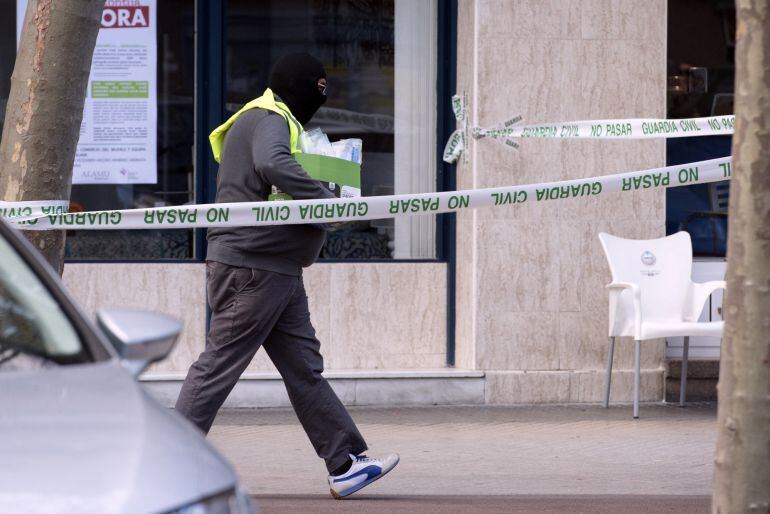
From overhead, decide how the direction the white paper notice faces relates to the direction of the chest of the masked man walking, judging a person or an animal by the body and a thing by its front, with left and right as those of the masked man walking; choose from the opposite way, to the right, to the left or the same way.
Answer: to the right

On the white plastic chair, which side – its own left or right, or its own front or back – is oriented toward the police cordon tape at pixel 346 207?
right

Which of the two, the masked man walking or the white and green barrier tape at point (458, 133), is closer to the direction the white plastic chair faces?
the masked man walking

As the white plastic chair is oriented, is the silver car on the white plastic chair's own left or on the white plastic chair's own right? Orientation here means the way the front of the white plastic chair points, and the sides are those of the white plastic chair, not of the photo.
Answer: on the white plastic chair's own right

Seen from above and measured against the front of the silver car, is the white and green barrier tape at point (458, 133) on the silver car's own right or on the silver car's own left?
on the silver car's own left

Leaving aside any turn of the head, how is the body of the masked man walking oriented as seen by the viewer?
to the viewer's right

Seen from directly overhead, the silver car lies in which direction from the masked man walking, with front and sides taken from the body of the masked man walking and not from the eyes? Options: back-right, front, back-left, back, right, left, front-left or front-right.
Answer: right

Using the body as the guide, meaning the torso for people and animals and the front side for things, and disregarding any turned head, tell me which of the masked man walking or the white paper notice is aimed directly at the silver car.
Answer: the white paper notice

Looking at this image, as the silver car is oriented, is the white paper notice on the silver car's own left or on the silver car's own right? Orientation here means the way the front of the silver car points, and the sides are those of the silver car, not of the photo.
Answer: on the silver car's own left

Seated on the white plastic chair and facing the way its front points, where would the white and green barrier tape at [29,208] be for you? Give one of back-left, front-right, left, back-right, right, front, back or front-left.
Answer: right

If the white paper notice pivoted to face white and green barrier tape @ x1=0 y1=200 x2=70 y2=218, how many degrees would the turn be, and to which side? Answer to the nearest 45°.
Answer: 0° — it already faces it

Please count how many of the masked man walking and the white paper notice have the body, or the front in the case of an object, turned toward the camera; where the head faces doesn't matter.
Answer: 1

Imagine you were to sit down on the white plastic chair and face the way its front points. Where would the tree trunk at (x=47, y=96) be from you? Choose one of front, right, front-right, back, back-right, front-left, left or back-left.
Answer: right

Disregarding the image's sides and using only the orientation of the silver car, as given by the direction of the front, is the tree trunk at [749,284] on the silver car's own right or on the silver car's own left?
on the silver car's own left

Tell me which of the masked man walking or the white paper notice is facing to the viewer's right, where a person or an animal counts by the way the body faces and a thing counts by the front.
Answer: the masked man walking

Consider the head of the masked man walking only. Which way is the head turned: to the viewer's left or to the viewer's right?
to the viewer's right
